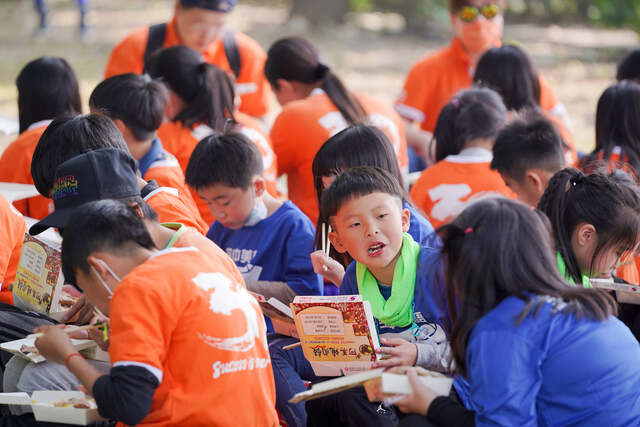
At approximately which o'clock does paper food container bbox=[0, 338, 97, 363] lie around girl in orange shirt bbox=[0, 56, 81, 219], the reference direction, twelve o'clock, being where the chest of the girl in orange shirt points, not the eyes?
The paper food container is roughly at 6 o'clock from the girl in orange shirt.

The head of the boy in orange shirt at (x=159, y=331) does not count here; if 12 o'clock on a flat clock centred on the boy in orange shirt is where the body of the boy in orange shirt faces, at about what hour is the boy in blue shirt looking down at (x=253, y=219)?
The boy in blue shirt looking down is roughly at 2 o'clock from the boy in orange shirt.

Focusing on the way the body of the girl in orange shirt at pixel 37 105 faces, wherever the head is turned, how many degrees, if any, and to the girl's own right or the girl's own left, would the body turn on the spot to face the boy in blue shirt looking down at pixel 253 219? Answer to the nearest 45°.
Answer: approximately 135° to the girl's own right

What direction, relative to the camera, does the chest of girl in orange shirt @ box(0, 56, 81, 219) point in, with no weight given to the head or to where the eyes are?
away from the camera

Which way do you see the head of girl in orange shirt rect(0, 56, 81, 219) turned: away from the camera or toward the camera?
away from the camera

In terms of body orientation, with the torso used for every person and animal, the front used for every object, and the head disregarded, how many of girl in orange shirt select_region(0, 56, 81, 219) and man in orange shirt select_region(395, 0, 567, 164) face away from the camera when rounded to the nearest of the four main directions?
1

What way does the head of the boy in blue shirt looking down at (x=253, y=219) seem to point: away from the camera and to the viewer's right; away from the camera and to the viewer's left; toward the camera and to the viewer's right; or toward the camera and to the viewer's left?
toward the camera and to the viewer's left

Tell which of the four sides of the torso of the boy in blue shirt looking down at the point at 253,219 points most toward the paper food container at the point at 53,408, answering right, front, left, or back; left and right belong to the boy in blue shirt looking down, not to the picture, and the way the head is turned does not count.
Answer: front

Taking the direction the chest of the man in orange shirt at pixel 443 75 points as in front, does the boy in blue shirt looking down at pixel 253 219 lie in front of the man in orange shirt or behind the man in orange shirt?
in front

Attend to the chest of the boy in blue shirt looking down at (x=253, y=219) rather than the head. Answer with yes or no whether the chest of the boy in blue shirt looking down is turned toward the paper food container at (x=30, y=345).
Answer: yes

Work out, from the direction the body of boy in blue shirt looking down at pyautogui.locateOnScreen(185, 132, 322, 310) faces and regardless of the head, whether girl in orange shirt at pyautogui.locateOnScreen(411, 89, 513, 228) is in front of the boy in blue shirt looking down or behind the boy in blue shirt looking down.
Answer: behind

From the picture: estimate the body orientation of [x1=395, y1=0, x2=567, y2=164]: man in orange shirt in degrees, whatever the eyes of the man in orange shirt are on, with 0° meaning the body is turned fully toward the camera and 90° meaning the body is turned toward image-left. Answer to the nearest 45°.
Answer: approximately 0°

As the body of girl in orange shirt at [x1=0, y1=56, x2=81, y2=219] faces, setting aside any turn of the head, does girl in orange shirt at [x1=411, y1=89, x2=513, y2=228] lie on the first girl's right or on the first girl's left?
on the first girl's right

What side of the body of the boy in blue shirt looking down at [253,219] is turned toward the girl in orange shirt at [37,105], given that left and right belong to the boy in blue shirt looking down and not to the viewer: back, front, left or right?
right

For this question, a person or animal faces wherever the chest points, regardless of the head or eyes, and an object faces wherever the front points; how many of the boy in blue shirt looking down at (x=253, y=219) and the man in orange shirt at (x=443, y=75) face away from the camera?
0

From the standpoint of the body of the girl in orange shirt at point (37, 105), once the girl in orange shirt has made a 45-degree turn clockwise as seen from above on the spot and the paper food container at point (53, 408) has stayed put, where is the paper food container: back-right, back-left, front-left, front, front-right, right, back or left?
back-right
